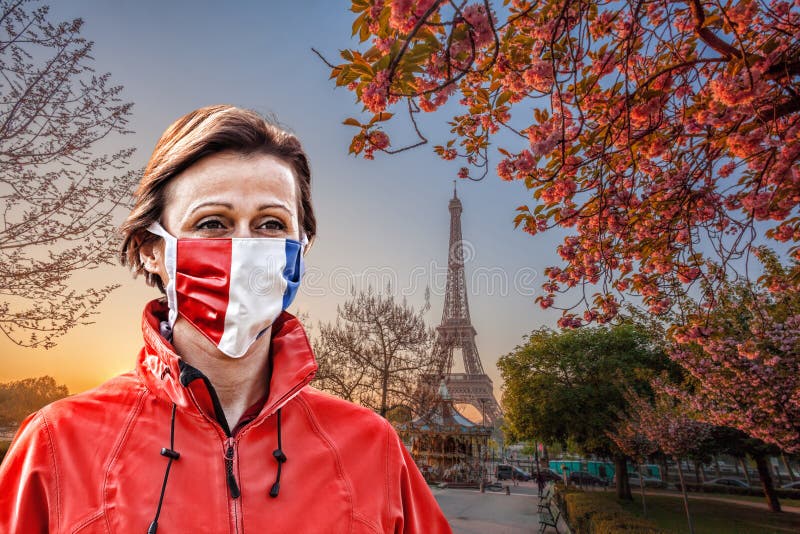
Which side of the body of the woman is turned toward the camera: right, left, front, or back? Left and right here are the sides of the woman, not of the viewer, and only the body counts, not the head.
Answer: front

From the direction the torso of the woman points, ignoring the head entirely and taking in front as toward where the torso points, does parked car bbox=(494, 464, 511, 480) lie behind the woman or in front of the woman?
behind

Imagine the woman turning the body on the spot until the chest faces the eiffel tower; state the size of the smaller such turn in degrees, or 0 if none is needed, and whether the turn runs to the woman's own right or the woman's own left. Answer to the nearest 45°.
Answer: approximately 135° to the woman's own left

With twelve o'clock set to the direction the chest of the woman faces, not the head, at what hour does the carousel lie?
The carousel is roughly at 7 o'clock from the woman.

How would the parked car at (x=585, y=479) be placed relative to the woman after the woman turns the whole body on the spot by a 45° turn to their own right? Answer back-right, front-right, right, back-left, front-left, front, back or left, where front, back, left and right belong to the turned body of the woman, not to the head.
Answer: back

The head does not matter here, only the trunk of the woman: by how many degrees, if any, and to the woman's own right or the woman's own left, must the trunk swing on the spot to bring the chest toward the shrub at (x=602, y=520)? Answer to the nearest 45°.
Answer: approximately 135° to the woman's own left

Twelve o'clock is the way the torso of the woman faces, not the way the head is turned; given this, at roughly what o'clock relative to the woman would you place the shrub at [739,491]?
The shrub is roughly at 8 o'clock from the woman.

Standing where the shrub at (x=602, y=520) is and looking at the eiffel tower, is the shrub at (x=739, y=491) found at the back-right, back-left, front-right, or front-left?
front-right
